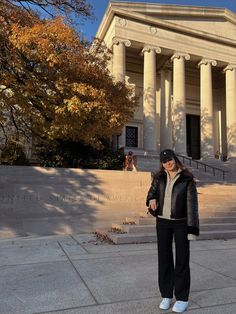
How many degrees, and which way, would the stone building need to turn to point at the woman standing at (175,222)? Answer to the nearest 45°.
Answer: approximately 45° to its right

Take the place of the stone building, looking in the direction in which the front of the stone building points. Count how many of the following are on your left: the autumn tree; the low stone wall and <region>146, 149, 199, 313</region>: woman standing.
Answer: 0

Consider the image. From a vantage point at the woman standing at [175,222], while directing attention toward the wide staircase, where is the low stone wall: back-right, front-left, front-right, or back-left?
front-left

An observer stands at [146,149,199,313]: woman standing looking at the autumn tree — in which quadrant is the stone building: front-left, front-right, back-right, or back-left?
front-right

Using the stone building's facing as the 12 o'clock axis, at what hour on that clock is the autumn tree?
The autumn tree is roughly at 2 o'clock from the stone building.

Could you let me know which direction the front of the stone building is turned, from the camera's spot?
facing the viewer and to the right of the viewer

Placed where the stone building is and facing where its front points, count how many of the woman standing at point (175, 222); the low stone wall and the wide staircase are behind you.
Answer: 0

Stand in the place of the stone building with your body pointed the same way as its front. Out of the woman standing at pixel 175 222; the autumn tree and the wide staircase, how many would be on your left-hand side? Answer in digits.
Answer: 0

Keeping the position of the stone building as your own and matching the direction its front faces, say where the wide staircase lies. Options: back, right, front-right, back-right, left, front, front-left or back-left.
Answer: front-right

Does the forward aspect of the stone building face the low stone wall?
no

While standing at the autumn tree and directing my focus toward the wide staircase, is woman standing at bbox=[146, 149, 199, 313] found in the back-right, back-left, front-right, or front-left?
front-right
